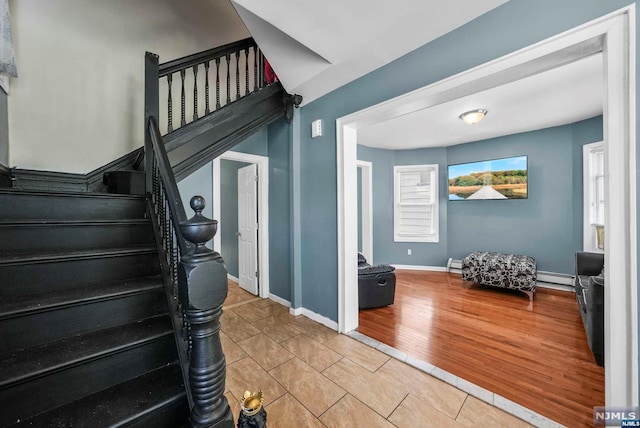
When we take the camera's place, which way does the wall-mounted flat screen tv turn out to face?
facing the viewer and to the left of the viewer

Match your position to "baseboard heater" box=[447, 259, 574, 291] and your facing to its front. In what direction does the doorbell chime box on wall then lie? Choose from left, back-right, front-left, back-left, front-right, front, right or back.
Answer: front

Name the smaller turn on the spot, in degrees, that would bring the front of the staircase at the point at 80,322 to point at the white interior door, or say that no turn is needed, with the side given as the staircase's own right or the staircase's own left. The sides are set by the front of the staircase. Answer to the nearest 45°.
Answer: approximately 90° to the staircase's own left

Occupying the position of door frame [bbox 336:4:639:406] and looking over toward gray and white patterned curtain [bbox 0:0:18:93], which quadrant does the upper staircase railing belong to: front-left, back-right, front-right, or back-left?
front-right

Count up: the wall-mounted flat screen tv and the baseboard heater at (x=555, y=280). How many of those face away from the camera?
0

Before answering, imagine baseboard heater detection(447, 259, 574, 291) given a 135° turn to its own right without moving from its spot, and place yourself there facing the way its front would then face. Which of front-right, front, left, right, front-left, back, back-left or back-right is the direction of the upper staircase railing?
back-left

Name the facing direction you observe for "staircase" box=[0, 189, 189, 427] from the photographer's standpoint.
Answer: facing the viewer and to the right of the viewer

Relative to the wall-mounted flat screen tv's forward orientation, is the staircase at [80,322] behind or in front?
in front

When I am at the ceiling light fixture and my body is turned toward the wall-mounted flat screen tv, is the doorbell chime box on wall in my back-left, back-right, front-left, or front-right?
back-left

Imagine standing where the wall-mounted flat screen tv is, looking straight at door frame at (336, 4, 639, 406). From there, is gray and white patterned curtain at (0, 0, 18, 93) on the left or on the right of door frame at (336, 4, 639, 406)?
right

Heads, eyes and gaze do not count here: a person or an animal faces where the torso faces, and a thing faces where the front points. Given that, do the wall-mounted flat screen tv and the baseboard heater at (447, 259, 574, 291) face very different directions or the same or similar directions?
same or similar directions

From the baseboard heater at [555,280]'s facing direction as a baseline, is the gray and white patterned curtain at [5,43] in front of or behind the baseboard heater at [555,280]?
in front

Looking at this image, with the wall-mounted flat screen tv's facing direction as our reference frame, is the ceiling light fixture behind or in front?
in front
